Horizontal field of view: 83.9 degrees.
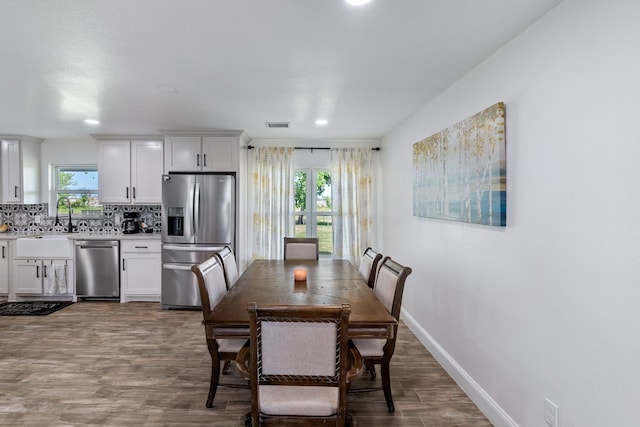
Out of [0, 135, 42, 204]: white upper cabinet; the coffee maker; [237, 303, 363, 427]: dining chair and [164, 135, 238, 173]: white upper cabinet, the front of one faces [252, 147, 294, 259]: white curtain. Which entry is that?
the dining chair

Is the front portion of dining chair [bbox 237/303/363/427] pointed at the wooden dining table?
yes

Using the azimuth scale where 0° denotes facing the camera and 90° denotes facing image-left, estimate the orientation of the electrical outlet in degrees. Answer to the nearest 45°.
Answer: approximately 45°

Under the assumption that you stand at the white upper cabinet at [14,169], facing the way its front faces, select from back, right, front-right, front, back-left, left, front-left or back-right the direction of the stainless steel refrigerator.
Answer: left

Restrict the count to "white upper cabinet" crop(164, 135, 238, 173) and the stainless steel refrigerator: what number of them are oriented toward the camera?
2

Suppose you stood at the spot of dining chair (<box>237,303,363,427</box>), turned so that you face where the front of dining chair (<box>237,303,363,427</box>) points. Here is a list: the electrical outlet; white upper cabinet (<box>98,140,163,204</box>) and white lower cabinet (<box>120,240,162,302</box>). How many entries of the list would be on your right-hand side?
1

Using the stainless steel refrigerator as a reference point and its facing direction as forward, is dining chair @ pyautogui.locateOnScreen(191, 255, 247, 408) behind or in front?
in front

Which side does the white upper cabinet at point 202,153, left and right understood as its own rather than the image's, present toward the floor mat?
right

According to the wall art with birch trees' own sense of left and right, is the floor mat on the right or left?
on its right

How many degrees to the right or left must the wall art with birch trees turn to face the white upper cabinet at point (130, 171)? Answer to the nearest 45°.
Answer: approximately 45° to its right

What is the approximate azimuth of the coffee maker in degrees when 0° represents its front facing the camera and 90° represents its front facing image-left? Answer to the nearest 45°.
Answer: approximately 45°

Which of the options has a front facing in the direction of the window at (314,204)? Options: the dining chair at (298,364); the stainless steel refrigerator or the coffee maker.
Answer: the dining chair

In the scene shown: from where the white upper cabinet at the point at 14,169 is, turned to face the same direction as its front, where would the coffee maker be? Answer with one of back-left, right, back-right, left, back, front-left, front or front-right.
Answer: left

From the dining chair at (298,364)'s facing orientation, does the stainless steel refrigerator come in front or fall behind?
in front

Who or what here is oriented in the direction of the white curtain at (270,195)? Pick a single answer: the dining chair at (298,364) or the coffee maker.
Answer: the dining chair

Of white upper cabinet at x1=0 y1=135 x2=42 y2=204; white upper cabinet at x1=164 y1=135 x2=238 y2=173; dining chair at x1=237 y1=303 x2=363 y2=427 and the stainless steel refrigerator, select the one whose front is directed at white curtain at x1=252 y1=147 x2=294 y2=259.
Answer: the dining chair
